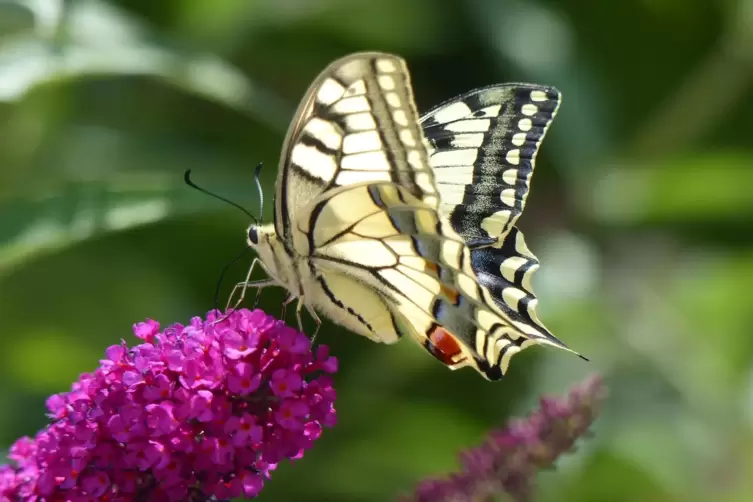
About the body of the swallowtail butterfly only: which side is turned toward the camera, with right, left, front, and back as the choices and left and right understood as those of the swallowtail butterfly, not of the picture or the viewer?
left
